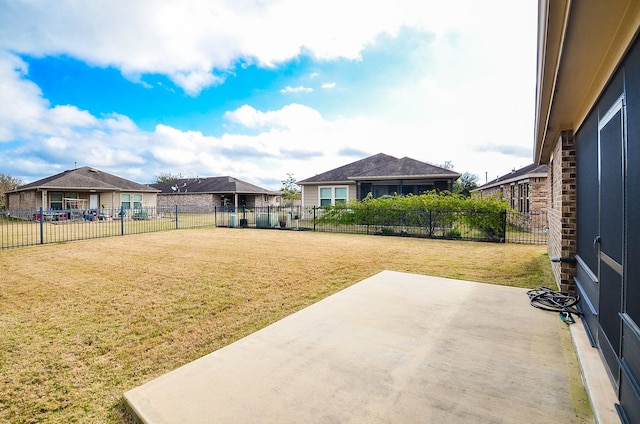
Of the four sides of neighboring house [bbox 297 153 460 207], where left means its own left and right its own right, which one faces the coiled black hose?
back

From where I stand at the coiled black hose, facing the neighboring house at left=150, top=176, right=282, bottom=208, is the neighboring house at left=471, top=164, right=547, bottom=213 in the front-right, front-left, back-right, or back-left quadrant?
front-right

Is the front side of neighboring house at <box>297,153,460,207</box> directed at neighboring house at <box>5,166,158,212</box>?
no

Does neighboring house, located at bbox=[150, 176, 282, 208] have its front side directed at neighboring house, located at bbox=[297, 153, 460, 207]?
no

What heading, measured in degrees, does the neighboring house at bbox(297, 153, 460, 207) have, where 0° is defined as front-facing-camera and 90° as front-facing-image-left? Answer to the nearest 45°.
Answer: approximately 180°

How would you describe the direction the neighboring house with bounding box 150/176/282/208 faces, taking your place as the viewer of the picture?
facing away from the viewer and to the left of the viewer

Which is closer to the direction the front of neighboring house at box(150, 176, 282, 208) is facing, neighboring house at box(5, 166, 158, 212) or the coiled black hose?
the neighboring house

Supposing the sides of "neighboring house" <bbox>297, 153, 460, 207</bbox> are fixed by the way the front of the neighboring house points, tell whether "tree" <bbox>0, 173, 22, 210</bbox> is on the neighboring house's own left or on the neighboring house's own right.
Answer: on the neighboring house's own left

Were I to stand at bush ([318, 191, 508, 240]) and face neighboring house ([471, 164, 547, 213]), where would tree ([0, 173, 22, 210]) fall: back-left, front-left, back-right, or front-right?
back-left

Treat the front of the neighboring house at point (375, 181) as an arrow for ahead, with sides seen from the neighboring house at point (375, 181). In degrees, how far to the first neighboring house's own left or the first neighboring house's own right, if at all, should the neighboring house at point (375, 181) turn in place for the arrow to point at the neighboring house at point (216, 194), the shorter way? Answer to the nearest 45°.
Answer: approximately 45° to the first neighboring house's own left

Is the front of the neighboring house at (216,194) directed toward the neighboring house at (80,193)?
no

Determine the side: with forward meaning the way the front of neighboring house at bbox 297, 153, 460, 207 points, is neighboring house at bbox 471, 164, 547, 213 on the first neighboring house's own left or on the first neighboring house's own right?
on the first neighboring house's own right

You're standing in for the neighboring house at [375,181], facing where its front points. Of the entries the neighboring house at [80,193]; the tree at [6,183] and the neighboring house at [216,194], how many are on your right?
0

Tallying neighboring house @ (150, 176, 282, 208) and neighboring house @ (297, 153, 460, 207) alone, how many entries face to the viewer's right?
0

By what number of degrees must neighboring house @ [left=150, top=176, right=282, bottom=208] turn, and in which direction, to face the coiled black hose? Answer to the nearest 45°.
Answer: approximately 135° to its left

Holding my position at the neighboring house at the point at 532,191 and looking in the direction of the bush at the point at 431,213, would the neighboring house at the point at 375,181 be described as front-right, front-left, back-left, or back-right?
front-right
